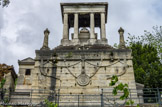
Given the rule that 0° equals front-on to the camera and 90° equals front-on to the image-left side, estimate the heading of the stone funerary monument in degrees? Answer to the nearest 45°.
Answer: approximately 0°

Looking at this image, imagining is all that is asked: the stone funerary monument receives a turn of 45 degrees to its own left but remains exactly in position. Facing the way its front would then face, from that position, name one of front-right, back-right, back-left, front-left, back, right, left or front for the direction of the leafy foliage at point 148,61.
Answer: left
